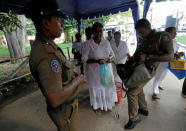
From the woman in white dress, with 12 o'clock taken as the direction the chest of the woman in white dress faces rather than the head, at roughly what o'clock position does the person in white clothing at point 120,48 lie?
The person in white clothing is roughly at 7 o'clock from the woman in white dress.

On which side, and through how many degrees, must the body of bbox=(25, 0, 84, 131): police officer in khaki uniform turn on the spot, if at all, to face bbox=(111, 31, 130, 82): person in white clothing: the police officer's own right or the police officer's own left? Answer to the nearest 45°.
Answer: approximately 45° to the police officer's own left

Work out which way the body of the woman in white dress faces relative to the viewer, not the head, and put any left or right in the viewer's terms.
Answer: facing the viewer

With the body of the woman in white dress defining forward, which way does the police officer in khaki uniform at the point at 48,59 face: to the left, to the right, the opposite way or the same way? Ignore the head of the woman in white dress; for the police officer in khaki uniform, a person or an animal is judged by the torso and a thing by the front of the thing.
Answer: to the left

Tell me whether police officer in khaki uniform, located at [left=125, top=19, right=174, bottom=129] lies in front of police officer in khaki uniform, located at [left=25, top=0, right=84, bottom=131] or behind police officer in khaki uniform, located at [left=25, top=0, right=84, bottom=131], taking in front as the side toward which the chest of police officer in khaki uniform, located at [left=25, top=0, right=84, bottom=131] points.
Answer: in front

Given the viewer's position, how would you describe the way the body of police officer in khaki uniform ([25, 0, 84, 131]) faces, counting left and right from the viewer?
facing to the right of the viewer

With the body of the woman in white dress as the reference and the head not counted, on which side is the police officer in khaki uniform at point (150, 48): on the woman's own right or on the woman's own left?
on the woman's own left

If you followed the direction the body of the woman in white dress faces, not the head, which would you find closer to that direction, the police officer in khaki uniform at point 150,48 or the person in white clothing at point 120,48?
the police officer in khaki uniform

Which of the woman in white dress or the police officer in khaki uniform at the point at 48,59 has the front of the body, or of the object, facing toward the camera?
the woman in white dress

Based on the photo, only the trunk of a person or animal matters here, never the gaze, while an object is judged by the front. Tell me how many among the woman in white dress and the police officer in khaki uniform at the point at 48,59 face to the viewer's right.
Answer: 1

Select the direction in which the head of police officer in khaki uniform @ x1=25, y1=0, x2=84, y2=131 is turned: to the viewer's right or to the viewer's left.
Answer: to the viewer's right
